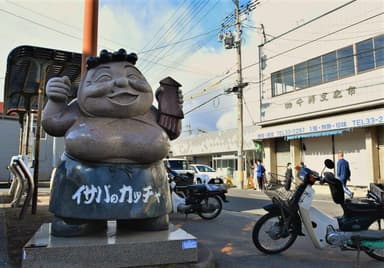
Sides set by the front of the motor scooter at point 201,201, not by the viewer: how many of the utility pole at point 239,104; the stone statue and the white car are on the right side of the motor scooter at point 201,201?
2

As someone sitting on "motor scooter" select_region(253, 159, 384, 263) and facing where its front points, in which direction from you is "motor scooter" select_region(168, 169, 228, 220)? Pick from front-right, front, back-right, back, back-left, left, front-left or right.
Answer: front-right

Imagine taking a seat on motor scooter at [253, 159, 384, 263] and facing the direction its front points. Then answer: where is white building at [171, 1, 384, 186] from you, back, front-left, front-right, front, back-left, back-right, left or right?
right

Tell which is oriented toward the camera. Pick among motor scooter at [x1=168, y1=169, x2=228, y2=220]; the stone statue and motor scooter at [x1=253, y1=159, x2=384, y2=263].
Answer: the stone statue

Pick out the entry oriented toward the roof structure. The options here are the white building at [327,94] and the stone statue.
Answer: the white building

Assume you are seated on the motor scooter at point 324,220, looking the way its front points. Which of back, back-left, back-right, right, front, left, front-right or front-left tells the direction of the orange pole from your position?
front

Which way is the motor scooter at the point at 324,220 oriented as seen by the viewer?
to the viewer's left

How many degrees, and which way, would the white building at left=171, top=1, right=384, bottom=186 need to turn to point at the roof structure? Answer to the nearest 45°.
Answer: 0° — it already faces it

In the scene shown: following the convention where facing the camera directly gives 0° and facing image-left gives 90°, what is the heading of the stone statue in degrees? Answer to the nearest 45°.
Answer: approximately 0°

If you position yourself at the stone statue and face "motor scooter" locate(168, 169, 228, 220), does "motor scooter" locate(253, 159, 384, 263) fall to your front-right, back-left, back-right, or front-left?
front-right

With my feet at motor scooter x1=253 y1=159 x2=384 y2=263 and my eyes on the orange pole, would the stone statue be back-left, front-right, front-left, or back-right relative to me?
front-left

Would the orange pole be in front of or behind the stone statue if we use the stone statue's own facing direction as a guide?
behind

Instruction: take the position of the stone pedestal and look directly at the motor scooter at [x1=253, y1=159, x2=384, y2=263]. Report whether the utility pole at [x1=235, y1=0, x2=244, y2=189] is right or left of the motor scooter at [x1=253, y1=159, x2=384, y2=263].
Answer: left
